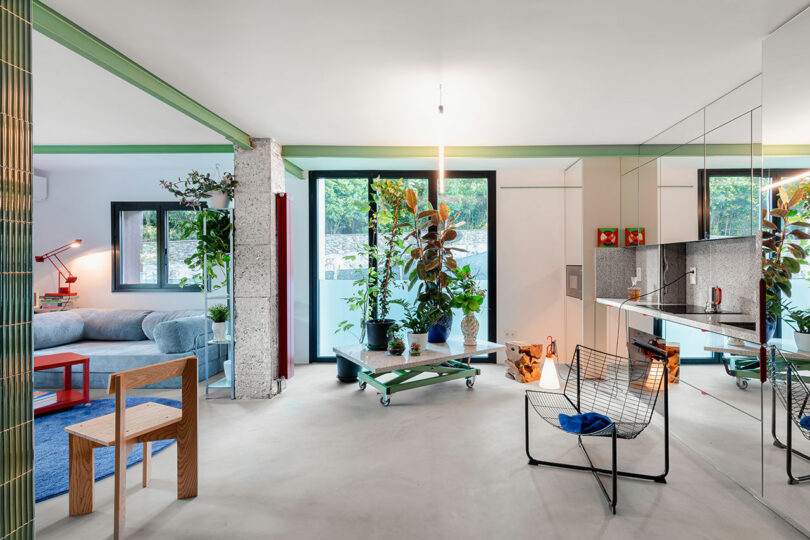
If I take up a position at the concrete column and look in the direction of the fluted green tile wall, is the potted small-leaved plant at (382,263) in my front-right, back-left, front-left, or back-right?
back-left

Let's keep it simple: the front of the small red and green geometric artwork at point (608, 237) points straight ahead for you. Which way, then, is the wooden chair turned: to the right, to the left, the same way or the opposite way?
to the right

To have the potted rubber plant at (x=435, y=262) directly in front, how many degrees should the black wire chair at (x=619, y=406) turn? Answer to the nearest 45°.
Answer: approximately 90° to its right

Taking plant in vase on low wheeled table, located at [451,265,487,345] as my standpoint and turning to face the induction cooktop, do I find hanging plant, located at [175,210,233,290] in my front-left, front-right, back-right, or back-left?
back-right

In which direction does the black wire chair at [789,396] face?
to the viewer's right

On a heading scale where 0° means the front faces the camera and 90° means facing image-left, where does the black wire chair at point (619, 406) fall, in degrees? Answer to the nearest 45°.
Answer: approximately 45°
